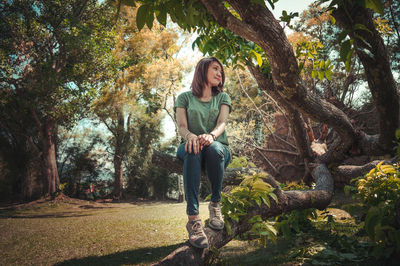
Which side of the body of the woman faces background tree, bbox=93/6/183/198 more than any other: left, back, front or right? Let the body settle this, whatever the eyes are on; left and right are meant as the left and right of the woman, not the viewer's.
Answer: back

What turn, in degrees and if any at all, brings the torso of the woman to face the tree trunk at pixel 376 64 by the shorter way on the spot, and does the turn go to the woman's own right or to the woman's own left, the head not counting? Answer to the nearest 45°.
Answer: approximately 90° to the woman's own left

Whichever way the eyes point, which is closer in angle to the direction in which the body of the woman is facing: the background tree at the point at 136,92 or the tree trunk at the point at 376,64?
the tree trunk

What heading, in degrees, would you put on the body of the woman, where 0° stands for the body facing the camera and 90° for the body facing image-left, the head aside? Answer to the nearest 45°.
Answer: approximately 0°

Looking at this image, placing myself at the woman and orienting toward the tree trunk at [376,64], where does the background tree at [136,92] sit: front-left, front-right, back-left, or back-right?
front-left
